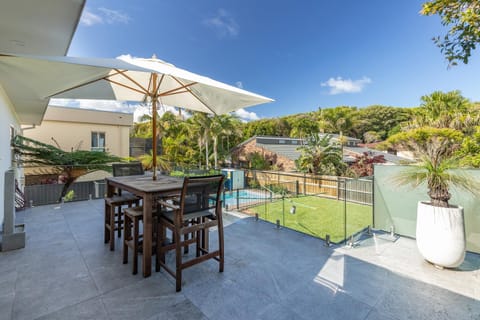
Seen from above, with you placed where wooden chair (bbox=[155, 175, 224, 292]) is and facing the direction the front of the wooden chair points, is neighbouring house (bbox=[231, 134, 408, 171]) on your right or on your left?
on your right

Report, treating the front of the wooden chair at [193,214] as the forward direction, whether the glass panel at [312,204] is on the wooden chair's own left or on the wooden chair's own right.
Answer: on the wooden chair's own right

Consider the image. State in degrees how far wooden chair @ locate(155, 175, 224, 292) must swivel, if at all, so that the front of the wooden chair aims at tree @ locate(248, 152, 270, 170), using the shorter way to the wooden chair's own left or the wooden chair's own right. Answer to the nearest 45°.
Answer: approximately 45° to the wooden chair's own right

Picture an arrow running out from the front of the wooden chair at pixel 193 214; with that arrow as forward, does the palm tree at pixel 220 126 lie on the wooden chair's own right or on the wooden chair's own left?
on the wooden chair's own right

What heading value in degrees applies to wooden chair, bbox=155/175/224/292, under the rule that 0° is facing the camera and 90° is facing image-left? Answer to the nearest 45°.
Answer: approximately 135°

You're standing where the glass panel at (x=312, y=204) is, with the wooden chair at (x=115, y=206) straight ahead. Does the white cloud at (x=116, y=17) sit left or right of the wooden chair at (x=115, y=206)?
right

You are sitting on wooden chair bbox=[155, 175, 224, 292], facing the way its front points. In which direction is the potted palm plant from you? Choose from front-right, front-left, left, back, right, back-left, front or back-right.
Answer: back-right

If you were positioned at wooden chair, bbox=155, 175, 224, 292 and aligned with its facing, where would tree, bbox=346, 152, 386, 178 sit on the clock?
The tree is roughly at 3 o'clock from the wooden chair.

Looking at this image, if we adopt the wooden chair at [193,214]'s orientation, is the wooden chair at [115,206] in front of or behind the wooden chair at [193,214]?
in front

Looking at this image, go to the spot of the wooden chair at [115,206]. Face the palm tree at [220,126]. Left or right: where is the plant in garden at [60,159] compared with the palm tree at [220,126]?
left

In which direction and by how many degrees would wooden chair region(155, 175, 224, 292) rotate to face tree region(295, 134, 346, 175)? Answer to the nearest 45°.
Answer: approximately 90° to its right

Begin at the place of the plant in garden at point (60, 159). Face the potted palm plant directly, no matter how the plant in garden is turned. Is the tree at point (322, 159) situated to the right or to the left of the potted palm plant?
left

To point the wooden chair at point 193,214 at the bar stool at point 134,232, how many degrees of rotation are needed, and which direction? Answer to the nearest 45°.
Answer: approximately 45° to its left

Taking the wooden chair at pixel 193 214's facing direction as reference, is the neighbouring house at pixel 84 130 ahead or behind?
ahead
